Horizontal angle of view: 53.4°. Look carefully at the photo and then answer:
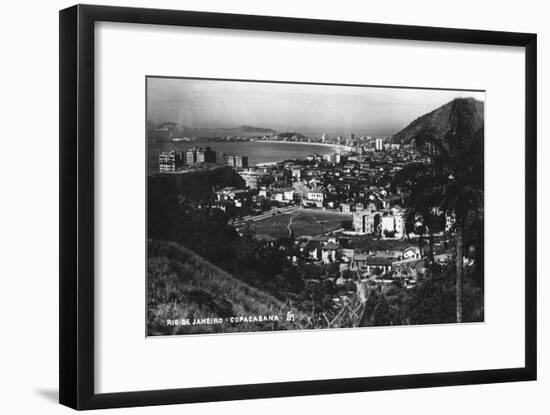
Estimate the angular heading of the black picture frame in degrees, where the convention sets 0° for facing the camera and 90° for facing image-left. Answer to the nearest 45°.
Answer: approximately 315°
